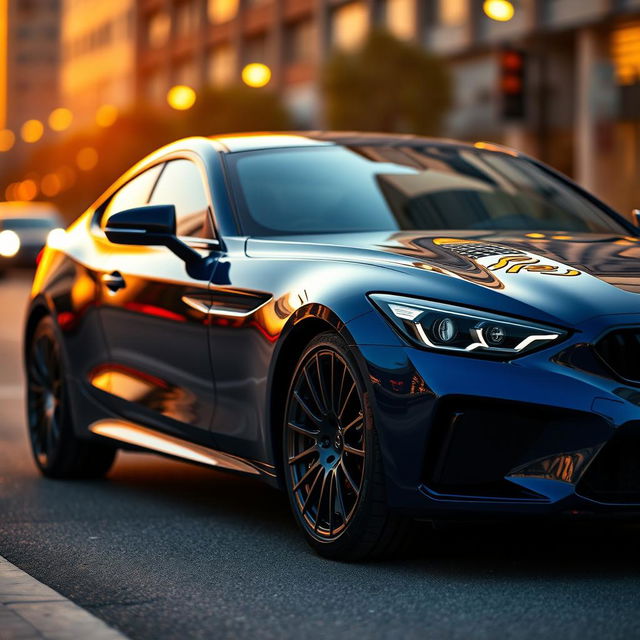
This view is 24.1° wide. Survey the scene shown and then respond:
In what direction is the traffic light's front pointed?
toward the camera

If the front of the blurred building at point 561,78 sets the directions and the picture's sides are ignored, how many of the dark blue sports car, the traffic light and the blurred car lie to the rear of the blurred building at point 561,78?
0

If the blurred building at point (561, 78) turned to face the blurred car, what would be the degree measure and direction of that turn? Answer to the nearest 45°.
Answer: approximately 45° to its right

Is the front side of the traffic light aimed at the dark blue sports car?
yes

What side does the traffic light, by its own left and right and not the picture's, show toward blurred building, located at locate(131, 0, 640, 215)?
back

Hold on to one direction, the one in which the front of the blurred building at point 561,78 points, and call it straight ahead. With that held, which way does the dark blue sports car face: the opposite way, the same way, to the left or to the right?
to the left

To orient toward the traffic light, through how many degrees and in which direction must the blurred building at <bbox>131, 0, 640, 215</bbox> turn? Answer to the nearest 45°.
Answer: approximately 45° to its left

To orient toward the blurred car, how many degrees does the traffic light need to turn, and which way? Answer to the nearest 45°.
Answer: approximately 135° to its right

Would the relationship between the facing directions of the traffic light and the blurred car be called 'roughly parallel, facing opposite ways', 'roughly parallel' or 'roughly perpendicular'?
roughly parallel

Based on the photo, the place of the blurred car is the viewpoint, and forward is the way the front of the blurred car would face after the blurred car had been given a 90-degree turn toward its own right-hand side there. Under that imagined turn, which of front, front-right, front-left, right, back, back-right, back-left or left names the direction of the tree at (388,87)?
back

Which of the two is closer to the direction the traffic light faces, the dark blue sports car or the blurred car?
the dark blue sports car

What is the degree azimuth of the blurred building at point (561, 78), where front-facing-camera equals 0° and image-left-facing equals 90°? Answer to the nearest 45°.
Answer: approximately 45°

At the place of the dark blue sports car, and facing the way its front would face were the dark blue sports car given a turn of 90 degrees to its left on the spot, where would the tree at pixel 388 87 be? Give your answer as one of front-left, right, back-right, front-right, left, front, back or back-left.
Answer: front-left

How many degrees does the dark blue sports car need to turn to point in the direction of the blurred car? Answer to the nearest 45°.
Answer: approximately 135° to its left

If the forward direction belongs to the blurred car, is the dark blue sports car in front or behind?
in front

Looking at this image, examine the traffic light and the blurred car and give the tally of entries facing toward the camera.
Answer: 2

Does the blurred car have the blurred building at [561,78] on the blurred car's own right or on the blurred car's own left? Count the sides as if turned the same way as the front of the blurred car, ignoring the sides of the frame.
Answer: on the blurred car's own left
